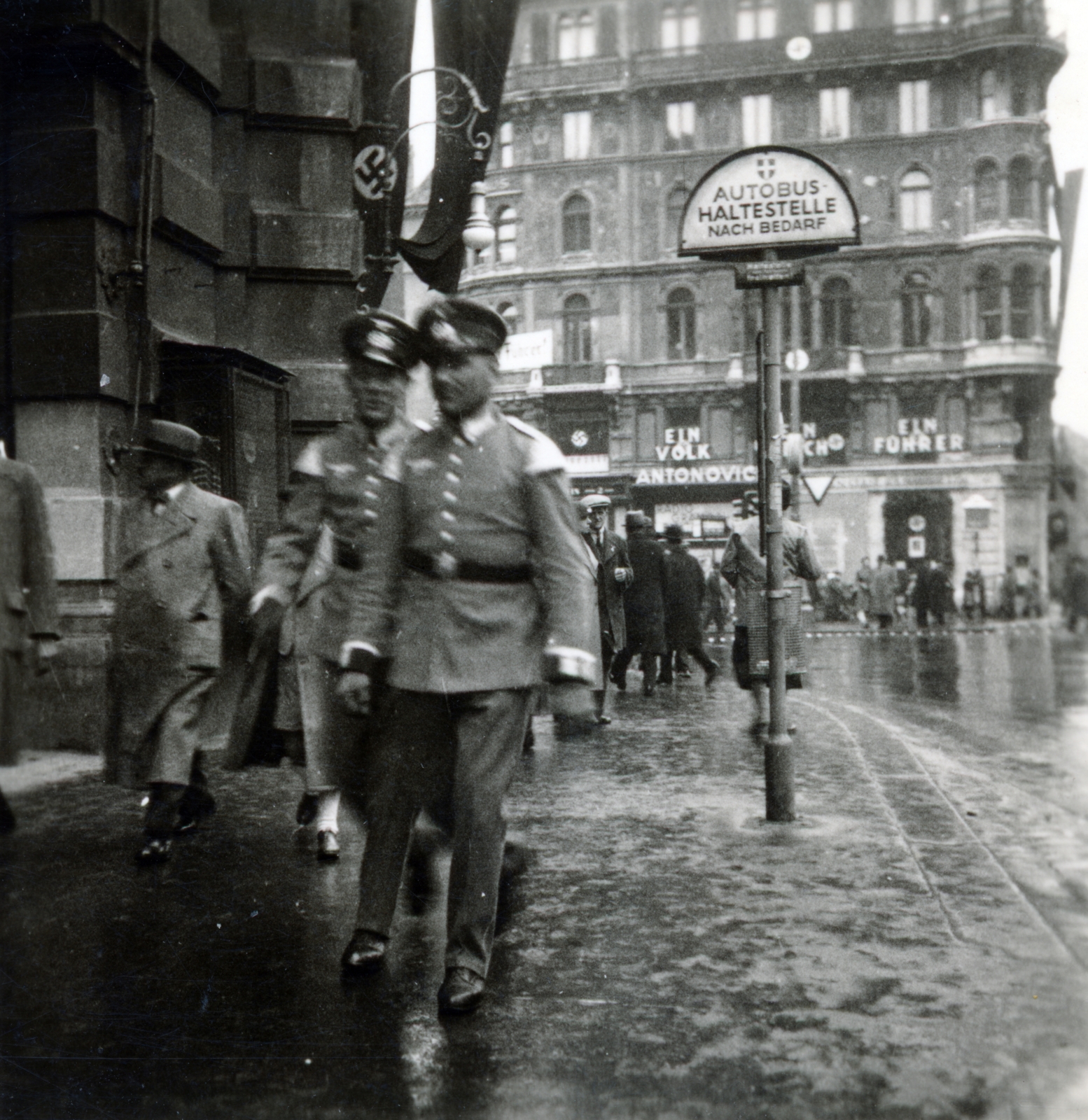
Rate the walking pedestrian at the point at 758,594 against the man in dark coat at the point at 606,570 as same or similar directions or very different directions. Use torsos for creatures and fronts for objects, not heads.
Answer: very different directions

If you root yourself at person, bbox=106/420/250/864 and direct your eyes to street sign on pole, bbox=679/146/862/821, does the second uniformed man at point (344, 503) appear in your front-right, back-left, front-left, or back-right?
front-right

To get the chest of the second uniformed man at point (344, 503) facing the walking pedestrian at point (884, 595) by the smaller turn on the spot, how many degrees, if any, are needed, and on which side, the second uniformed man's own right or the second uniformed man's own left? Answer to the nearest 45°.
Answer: approximately 135° to the second uniformed man's own left

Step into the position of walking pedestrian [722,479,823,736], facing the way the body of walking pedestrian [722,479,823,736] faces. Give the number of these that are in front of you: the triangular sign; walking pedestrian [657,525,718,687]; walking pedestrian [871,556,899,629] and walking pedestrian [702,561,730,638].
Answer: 4

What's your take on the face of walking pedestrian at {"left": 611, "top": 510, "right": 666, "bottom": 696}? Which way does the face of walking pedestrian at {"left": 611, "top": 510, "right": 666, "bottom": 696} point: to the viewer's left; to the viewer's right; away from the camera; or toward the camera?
away from the camera

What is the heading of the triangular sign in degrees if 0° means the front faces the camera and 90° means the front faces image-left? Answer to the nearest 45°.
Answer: approximately 0°

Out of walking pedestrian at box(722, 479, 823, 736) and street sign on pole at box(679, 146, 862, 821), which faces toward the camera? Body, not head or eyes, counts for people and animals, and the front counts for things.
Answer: the street sign on pole

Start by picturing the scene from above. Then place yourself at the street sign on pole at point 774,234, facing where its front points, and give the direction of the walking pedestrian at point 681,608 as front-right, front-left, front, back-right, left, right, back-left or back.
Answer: back

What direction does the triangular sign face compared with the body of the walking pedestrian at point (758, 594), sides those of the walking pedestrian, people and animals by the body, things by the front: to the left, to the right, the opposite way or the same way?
the opposite way

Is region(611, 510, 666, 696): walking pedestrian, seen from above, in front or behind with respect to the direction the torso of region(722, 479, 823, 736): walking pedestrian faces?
in front

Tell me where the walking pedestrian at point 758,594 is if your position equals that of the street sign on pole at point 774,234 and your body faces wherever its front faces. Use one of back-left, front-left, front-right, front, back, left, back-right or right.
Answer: back

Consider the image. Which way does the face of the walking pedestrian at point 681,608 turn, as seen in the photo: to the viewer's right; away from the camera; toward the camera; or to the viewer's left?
away from the camera

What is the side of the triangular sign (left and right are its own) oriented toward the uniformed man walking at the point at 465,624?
front

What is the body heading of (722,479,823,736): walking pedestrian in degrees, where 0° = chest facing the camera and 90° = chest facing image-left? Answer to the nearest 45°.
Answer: approximately 180°

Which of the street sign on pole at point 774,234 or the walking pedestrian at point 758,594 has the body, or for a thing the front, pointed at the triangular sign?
the walking pedestrian

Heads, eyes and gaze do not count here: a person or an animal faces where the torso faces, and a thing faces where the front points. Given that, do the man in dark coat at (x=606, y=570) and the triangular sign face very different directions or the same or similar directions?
same or similar directions

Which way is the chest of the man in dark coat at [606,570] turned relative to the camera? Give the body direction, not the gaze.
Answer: toward the camera
